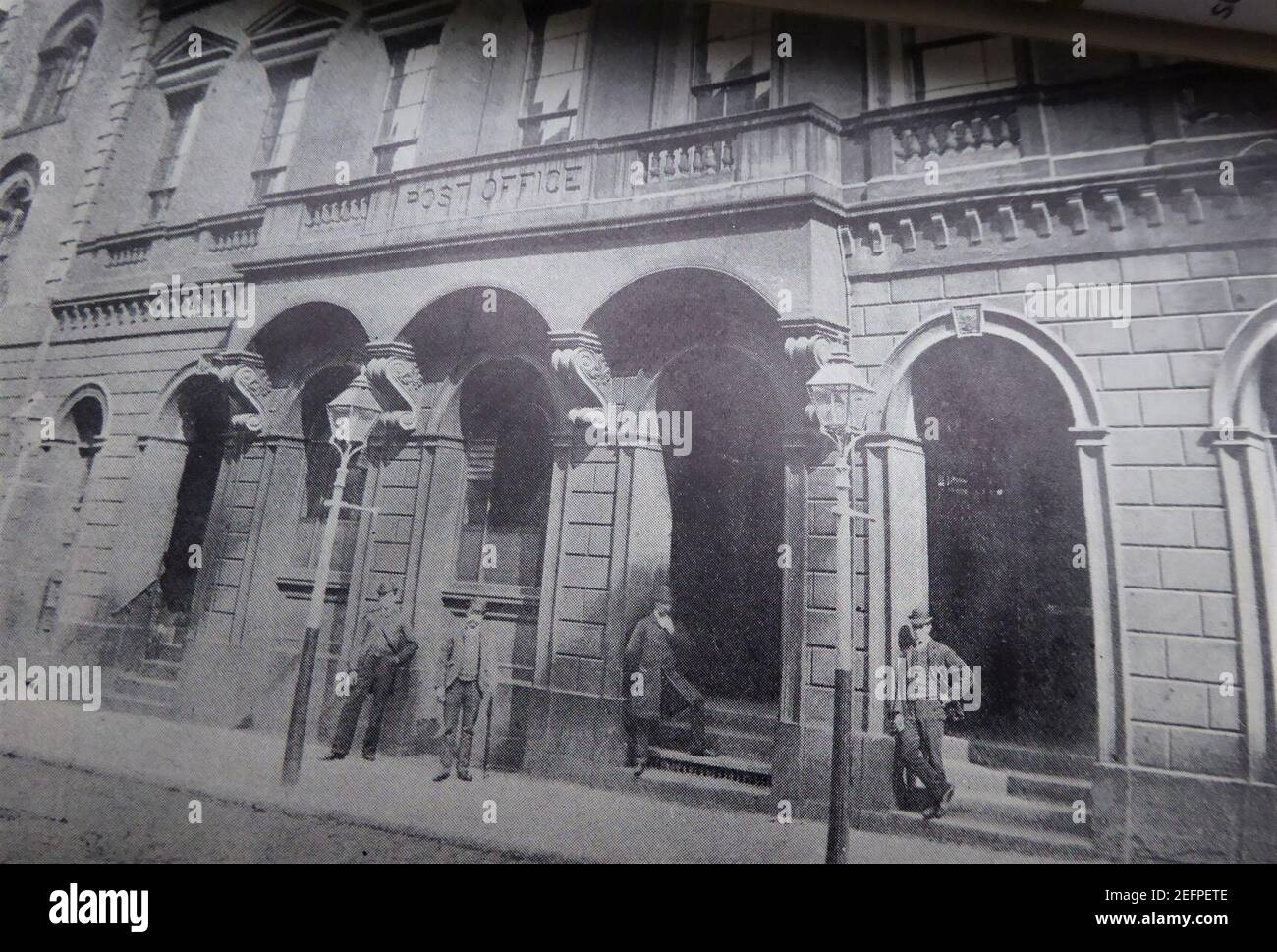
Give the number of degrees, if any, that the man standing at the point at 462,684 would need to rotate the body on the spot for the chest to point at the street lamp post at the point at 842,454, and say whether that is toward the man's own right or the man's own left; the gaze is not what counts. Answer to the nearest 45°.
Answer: approximately 45° to the man's own left

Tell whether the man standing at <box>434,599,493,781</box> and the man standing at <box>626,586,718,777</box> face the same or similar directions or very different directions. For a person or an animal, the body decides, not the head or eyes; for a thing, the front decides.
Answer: same or similar directions

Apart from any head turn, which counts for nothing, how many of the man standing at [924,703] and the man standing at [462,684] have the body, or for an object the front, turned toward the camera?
2

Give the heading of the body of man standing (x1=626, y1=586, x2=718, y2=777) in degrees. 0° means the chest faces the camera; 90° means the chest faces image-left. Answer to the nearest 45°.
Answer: approximately 315°

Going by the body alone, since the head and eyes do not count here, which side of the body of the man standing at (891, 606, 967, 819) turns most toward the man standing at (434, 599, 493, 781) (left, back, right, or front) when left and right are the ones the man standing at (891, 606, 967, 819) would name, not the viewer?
right

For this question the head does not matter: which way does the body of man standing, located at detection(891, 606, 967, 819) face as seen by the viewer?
toward the camera

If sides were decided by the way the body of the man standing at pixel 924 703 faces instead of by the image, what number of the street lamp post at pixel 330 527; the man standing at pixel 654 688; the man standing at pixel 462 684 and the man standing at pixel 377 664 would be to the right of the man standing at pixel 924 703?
4

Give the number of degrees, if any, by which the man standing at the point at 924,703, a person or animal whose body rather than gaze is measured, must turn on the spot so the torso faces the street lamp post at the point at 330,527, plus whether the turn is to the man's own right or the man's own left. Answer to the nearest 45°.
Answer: approximately 90° to the man's own right

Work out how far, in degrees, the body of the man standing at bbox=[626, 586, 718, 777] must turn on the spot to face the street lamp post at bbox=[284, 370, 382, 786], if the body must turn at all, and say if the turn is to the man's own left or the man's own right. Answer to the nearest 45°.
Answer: approximately 135° to the man's own right

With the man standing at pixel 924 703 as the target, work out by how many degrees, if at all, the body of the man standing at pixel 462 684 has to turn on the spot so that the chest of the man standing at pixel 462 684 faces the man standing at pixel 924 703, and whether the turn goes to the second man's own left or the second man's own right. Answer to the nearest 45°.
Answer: approximately 45° to the second man's own left
